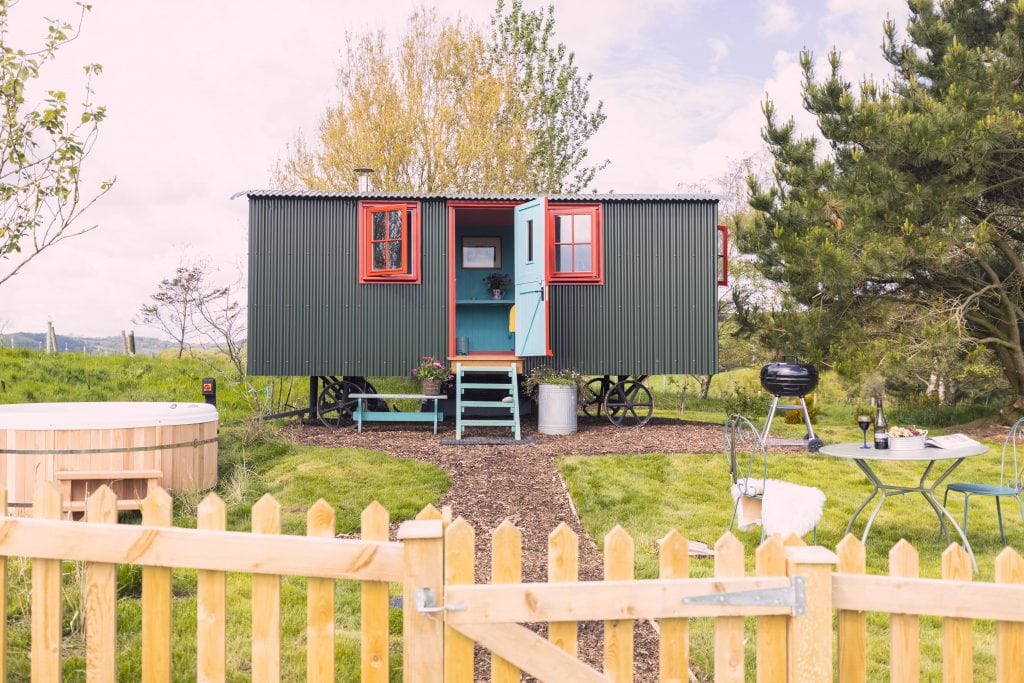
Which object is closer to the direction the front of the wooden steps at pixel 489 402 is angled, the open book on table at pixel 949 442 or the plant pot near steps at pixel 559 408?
the open book on table

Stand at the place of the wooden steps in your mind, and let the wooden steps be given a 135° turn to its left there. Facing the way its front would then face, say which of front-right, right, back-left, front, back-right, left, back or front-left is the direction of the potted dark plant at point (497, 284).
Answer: front-left

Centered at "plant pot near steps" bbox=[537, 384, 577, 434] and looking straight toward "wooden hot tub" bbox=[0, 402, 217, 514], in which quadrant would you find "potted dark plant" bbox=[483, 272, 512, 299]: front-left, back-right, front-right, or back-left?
back-right

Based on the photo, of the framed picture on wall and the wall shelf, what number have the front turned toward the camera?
2

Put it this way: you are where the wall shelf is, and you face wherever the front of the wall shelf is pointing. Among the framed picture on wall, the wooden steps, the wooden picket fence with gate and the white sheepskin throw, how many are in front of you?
3

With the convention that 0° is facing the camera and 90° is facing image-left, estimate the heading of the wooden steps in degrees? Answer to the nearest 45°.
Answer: approximately 0°

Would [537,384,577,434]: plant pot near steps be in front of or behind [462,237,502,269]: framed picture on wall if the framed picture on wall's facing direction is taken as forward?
in front

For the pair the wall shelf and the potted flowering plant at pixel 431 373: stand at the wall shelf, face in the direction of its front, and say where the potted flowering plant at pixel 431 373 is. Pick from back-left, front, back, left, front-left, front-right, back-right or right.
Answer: front-right

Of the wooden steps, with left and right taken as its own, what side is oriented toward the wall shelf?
back
